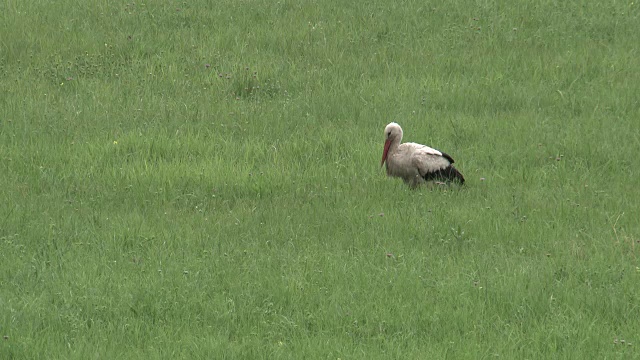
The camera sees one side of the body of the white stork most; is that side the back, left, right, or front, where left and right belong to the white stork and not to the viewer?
left
